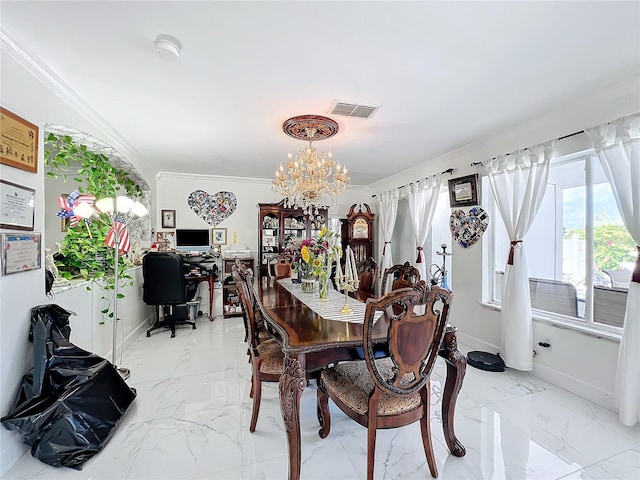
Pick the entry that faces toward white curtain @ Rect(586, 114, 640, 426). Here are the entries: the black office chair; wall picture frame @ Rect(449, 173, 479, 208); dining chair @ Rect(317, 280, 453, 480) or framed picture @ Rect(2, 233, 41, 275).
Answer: the framed picture

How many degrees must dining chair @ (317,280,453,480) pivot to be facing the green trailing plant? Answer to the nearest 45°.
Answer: approximately 45° to its left

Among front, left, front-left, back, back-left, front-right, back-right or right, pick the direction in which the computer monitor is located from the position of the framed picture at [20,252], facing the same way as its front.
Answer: left

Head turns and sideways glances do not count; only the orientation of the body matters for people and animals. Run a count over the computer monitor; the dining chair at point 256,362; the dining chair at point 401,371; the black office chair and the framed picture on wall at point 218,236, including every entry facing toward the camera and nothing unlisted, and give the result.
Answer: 2

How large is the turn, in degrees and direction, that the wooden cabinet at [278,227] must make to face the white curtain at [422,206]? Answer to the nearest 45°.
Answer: approximately 45° to its left

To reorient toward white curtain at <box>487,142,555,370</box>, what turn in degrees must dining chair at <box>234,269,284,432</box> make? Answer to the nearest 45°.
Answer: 0° — it already faces it

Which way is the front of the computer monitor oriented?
toward the camera

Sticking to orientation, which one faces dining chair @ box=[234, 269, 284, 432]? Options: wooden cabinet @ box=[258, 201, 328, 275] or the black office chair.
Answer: the wooden cabinet

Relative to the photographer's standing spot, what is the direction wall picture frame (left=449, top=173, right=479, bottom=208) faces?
facing the viewer and to the left of the viewer

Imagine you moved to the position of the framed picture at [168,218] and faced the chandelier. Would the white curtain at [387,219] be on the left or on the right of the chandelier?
left

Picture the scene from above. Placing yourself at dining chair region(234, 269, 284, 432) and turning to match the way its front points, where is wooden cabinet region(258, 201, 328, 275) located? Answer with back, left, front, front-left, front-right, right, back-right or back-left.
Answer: left

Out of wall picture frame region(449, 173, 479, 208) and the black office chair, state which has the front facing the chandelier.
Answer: the wall picture frame

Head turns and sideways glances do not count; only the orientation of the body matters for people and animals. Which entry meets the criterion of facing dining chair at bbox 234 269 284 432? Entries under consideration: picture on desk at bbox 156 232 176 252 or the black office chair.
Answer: the picture on desk

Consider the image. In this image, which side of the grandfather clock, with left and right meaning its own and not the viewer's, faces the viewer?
front

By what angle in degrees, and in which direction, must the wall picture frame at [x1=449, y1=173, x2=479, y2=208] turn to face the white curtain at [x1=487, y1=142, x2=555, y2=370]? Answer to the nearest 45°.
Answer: approximately 90° to its left

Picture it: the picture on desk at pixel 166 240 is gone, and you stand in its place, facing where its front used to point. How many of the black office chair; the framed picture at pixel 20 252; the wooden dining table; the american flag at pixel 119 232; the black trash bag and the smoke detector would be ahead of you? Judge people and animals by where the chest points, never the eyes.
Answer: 6

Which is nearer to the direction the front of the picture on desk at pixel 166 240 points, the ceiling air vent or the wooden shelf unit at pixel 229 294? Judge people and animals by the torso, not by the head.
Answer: the ceiling air vent

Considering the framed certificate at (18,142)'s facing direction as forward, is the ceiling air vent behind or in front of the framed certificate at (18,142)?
in front

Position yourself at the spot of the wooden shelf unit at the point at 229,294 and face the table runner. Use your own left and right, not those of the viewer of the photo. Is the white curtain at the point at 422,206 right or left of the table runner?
left

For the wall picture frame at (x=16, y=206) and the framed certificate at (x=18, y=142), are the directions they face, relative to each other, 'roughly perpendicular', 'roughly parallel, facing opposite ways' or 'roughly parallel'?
roughly parallel

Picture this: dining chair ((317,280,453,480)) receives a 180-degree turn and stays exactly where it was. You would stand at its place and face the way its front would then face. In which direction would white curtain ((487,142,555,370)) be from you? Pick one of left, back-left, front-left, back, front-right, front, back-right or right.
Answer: left

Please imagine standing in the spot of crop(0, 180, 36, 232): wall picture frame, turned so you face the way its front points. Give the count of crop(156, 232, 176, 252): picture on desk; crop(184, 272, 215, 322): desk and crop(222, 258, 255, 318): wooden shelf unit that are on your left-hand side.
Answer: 3
